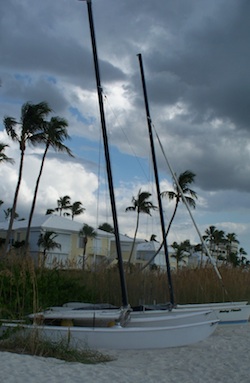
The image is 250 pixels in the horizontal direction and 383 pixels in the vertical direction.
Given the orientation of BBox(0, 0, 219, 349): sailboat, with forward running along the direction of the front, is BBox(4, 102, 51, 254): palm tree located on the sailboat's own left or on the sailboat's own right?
on the sailboat's own left

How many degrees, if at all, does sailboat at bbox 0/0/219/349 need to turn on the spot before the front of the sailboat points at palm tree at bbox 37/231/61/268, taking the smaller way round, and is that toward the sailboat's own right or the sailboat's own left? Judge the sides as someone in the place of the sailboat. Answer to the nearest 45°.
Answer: approximately 90° to the sailboat's own left

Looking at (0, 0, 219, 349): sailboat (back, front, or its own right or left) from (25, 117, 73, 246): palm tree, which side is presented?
left

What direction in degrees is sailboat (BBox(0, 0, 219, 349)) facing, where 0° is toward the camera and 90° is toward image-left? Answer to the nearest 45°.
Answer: approximately 270°
